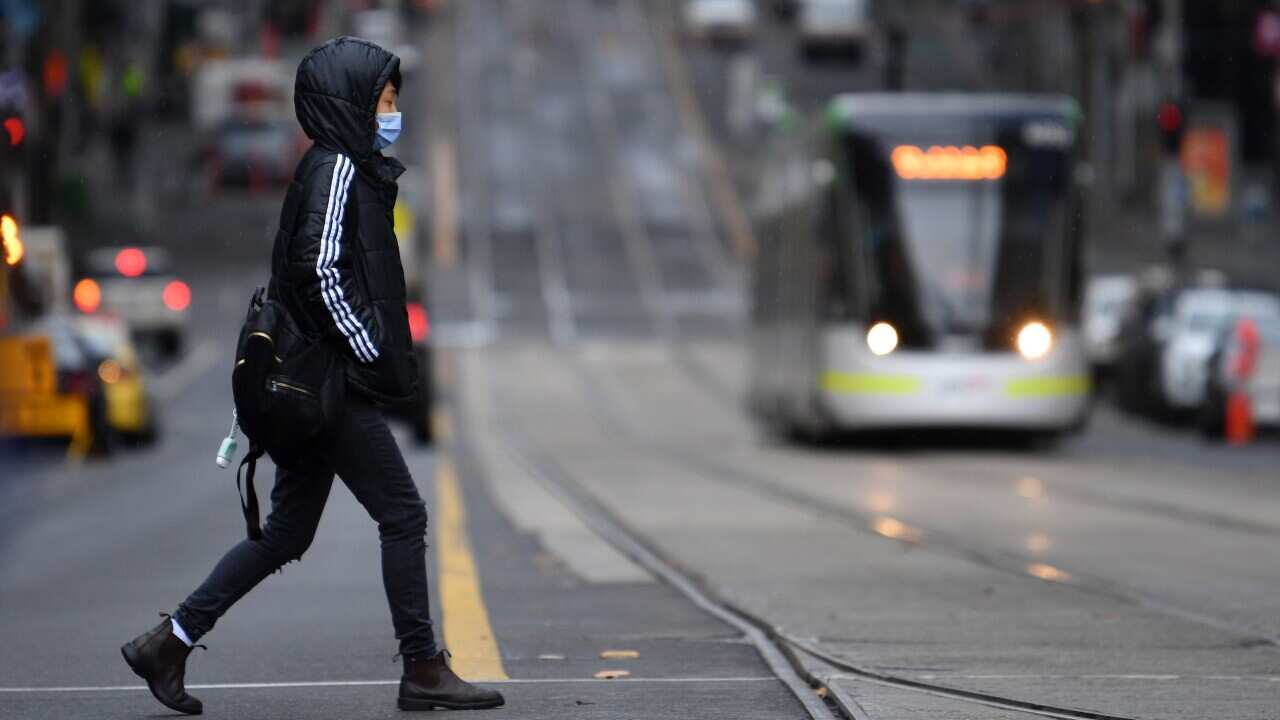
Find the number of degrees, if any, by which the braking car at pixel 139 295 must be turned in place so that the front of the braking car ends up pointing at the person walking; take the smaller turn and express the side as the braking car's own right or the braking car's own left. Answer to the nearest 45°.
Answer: approximately 180°

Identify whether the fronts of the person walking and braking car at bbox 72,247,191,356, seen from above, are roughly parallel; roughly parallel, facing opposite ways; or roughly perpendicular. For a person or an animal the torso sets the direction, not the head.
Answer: roughly perpendicular

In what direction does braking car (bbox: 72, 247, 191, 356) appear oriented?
away from the camera

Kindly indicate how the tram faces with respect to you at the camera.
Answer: facing the viewer

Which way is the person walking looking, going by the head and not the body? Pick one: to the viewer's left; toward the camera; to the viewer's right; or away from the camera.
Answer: to the viewer's right

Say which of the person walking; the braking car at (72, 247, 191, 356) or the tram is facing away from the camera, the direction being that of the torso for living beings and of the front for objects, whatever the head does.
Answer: the braking car

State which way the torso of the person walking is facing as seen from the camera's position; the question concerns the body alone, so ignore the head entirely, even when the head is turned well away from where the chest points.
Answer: to the viewer's right

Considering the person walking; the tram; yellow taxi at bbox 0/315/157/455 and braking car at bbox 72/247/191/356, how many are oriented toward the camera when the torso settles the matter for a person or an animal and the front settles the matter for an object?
1
